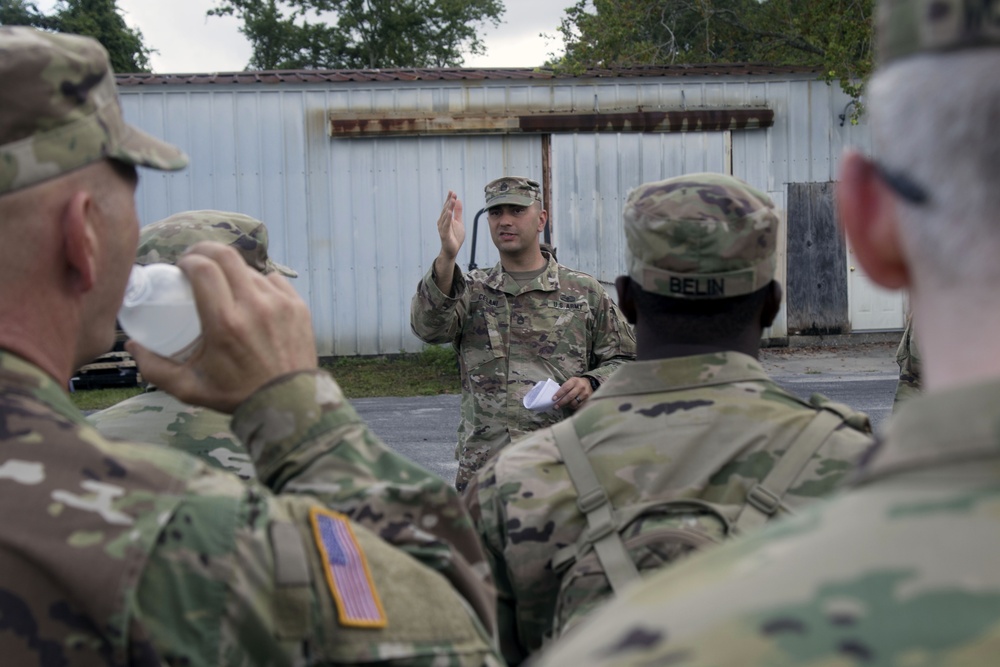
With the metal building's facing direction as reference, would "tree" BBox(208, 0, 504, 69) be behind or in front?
behind

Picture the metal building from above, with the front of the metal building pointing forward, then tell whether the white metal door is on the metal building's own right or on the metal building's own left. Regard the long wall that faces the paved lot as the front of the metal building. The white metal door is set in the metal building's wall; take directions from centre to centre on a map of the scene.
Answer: on the metal building's own left

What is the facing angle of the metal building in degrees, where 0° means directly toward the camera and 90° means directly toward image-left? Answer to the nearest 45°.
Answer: approximately 0°

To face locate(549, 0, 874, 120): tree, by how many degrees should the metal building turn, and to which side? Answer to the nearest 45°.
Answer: approximately 135° to its left
